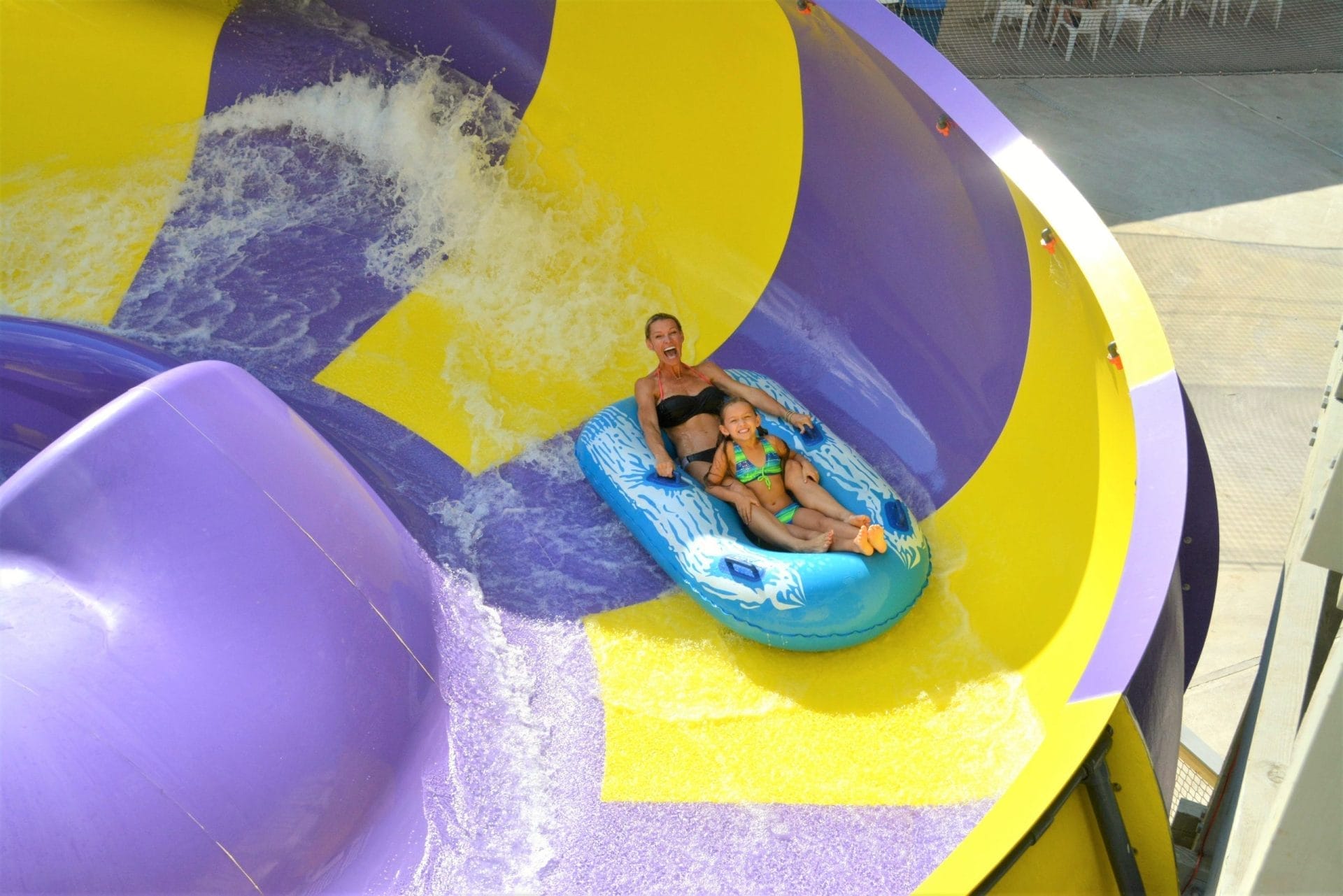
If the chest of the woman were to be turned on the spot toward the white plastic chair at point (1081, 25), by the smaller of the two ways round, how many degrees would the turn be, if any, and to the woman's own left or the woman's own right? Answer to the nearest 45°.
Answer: approximately 135° to the woman's own left

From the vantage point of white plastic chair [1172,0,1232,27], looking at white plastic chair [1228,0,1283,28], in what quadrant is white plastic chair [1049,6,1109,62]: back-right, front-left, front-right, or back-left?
back-right

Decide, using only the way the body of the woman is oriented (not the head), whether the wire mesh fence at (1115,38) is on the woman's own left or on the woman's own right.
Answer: on the woman's own left

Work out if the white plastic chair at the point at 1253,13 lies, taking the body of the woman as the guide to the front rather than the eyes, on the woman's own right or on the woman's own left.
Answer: on the woman's own left

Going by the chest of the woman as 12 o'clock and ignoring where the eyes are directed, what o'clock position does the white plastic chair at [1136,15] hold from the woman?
The white plastic chair is roughly at 8 o'clock from the woman.

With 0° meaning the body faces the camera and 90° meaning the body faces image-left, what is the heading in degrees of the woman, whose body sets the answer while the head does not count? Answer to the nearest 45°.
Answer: approximately 315°

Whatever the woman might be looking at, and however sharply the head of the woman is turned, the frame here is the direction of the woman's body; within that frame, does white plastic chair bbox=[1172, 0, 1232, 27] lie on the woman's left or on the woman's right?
on the woman's left
